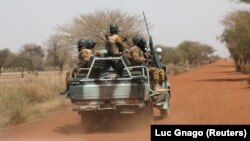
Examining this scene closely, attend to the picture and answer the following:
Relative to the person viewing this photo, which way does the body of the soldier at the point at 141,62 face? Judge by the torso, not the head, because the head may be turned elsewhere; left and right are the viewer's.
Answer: facing to the right of the viewer

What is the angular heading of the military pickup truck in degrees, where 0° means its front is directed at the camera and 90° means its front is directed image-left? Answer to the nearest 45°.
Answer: approximately 180°

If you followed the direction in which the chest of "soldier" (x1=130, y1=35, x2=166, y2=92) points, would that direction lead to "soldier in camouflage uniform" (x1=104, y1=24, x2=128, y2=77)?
no

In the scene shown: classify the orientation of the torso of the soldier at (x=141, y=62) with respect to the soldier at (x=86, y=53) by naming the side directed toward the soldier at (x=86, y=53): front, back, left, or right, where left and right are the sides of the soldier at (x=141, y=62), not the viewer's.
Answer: back
